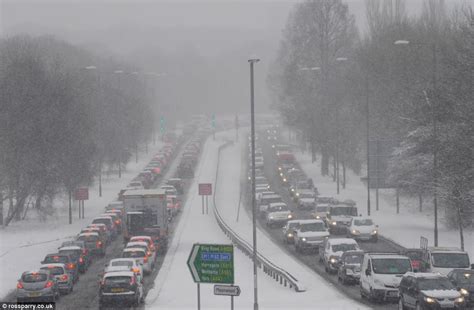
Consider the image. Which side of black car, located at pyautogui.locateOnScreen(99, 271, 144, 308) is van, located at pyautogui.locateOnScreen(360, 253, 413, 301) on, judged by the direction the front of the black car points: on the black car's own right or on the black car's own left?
on the black car's own right

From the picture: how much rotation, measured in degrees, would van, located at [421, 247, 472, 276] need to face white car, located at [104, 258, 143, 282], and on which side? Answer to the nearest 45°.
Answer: approximately 90° to its right

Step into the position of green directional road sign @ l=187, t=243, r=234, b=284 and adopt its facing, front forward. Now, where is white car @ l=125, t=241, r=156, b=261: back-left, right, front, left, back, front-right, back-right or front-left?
back

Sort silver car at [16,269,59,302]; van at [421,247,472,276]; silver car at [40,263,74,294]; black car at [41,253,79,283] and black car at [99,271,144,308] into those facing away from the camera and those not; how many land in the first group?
4

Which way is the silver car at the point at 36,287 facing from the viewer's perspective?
away from the camera

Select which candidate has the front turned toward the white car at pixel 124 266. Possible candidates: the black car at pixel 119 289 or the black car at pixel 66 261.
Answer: the black car at pixel 119 289

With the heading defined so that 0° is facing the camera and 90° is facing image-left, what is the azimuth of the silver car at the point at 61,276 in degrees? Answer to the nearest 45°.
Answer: approximately 180°

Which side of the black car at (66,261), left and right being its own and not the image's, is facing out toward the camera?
back

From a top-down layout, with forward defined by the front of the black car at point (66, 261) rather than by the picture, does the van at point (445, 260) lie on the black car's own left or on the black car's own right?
on the black car's own right

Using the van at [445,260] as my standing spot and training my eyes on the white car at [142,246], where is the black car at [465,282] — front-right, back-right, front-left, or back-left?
back-left

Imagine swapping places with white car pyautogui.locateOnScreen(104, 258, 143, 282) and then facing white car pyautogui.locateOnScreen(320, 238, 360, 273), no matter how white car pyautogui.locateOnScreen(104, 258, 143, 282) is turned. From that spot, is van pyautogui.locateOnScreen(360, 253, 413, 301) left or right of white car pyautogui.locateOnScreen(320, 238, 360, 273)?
right

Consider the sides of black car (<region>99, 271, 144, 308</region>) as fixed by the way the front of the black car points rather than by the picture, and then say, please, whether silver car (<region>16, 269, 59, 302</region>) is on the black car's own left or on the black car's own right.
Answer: on the black car's own left
